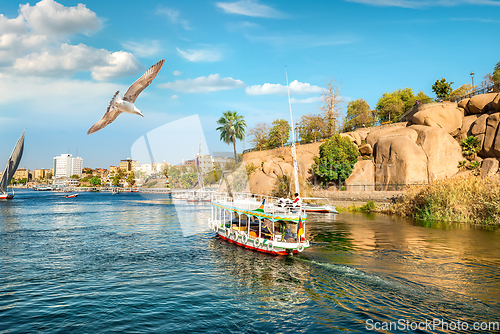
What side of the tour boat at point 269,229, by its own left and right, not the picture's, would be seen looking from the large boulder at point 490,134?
right

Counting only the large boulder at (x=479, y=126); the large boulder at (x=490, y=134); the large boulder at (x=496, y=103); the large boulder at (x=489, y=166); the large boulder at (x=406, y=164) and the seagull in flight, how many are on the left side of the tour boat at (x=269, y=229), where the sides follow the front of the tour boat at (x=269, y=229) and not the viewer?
1

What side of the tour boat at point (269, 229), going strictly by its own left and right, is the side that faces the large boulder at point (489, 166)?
right

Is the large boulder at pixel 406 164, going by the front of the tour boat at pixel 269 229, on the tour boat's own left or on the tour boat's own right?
on the tour boat's own right

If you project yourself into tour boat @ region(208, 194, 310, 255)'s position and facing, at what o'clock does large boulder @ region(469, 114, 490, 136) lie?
The large boulder is roughly at 3 o'clock from the tour boat.

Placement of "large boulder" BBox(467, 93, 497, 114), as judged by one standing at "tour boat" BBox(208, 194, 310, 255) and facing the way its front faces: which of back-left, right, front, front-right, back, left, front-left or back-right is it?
right

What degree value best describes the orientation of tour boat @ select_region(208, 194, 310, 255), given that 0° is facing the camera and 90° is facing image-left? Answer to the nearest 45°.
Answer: approximately 135°

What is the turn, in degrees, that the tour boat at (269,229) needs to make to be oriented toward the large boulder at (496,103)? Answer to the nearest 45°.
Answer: approximately 90° to its right

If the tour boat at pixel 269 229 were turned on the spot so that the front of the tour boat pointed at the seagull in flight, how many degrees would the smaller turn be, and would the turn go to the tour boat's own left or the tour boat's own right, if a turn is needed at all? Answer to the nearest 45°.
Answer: approximately 90° to the tour boat's own left
